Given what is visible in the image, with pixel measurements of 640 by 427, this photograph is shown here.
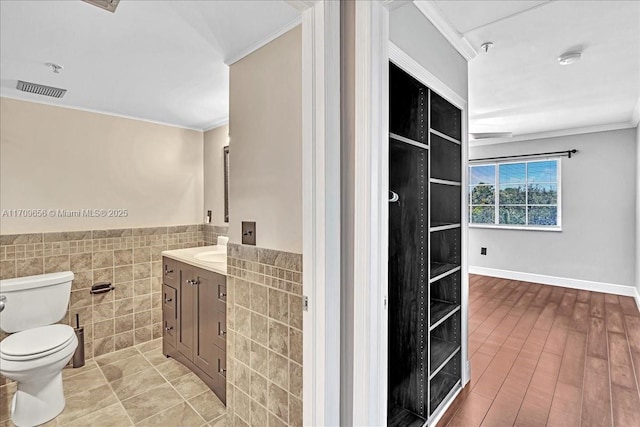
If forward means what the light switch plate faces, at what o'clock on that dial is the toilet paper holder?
The toilet paper holder is roughly at 3 o'clock from the light switch plate.

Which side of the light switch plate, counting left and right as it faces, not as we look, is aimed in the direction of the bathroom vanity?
right

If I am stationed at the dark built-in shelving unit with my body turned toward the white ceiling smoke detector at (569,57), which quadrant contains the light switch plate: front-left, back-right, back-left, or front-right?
back-left

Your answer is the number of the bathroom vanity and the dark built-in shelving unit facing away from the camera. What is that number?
0

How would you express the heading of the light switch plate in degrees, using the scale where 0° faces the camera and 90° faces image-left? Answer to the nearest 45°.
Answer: approximately 45°

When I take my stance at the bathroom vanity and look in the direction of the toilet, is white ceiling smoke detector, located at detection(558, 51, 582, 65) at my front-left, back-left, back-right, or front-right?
back-left

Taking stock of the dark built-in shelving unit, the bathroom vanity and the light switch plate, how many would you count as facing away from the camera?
0

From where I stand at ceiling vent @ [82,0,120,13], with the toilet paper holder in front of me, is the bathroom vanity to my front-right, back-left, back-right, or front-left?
front-right
